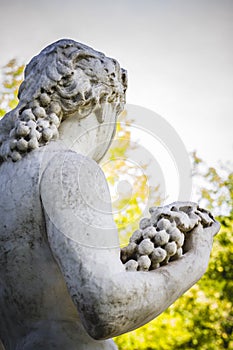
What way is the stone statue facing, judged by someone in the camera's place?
facing away from the viewer and to the right of the viewer
